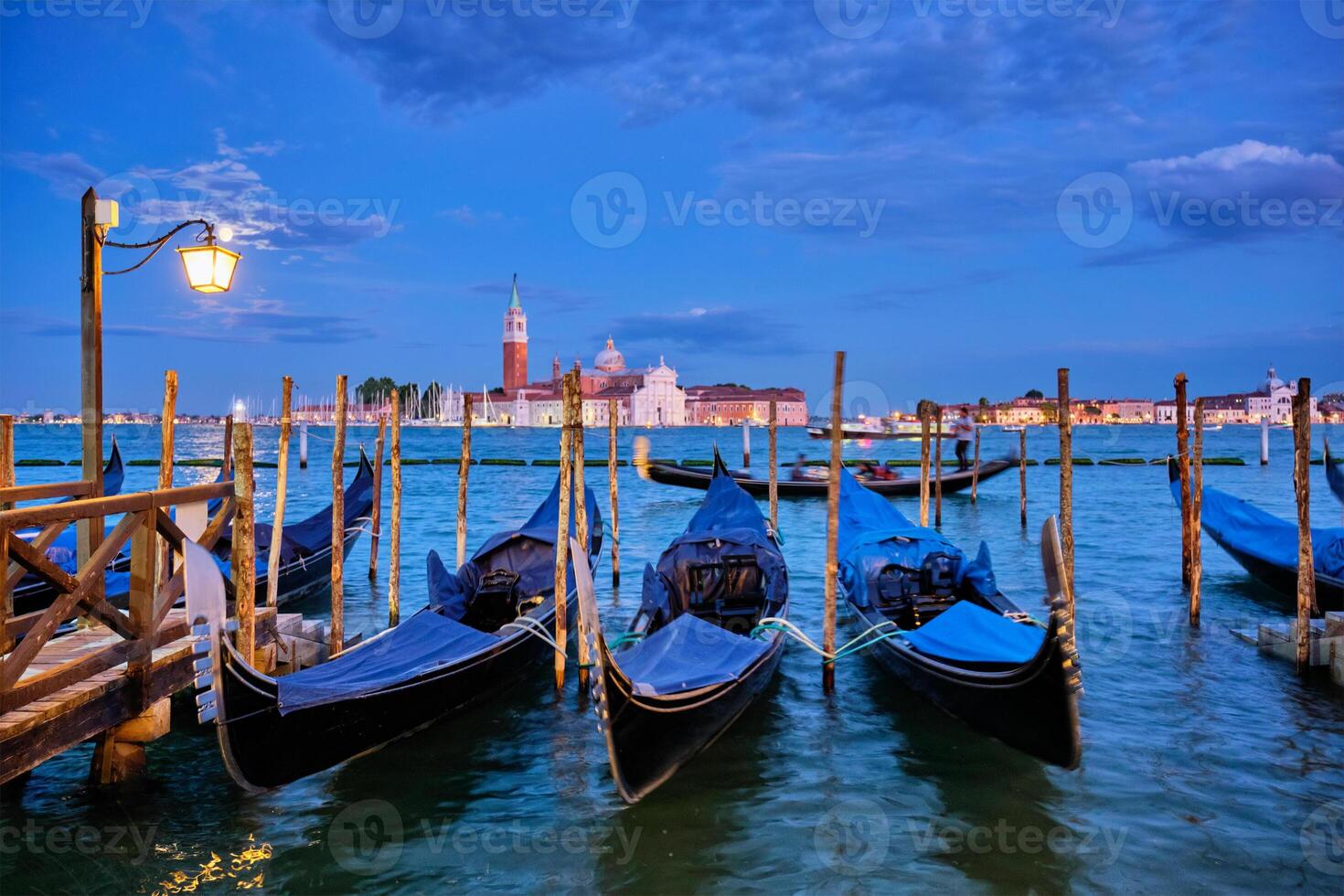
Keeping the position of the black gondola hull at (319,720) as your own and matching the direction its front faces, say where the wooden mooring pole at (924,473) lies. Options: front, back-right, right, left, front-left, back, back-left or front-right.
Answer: back

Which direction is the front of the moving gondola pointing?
to the viewer's left

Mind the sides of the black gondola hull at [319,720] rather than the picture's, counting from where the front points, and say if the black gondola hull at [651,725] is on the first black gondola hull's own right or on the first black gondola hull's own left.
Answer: on the first black gondola hull's own left

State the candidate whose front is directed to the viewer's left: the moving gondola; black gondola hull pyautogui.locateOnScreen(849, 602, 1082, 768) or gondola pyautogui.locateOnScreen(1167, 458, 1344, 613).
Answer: the moving gondola

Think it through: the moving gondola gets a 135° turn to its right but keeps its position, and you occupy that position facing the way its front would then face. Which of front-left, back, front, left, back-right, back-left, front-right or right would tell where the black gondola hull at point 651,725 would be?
back-right

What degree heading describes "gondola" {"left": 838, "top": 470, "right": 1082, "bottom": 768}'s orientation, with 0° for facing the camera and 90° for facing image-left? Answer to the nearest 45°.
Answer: approximately 315°

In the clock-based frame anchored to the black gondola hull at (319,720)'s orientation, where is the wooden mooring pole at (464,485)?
The wooden mooring pole is roughly at 5 o'clock from the black gondola hull.

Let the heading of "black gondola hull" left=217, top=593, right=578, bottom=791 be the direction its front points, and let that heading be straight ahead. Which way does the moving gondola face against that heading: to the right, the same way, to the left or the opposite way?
to the right
